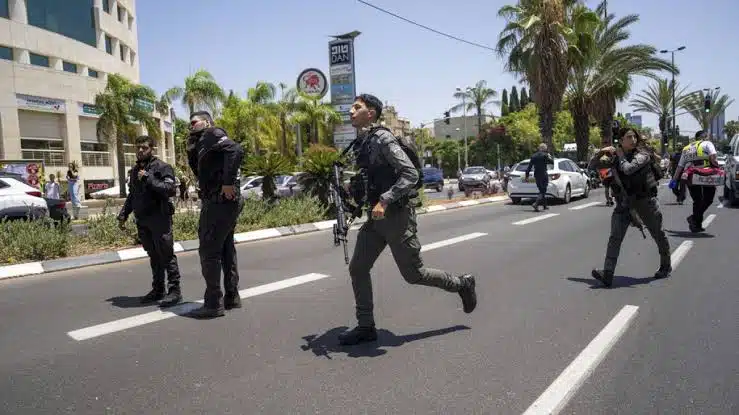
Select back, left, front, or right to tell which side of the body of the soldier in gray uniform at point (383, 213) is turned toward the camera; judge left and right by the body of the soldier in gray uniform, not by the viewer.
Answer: left

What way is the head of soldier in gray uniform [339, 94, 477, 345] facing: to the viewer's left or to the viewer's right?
to the viewer's left

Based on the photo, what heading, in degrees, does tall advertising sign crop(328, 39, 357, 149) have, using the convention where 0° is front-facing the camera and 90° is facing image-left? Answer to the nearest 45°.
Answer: approximately 0°

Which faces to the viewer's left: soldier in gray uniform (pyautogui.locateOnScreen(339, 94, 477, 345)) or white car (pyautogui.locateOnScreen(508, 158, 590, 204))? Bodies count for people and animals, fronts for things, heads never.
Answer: the soldier in gray uniform

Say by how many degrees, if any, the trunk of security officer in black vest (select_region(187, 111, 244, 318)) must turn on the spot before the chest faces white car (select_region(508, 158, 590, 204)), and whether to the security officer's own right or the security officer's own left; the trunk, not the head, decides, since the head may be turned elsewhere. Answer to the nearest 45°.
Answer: approximately 135° to the security officer's own right

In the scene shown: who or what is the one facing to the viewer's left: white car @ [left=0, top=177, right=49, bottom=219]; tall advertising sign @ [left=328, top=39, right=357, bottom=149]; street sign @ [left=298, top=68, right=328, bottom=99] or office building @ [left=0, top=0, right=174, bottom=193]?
the white car

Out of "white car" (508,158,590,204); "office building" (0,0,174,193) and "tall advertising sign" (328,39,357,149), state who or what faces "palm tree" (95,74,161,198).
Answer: the office building

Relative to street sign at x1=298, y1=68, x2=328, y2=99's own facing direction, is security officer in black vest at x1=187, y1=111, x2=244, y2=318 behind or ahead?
ahead
